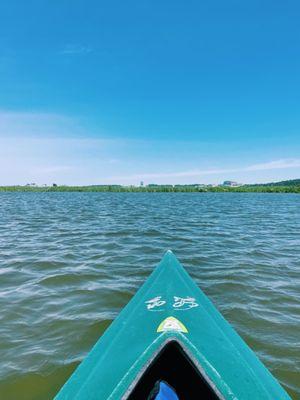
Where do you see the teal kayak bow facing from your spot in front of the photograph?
facing away from the viewer
